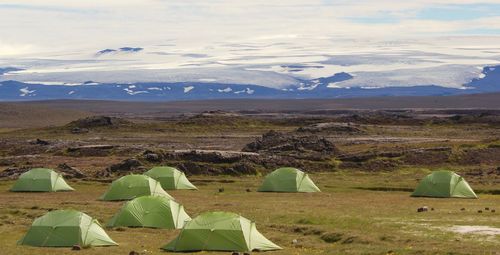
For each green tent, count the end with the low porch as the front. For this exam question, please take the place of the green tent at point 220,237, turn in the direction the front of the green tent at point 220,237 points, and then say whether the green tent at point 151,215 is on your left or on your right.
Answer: on your left

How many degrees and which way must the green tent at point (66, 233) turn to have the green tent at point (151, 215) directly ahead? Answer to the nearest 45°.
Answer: approximately 45° to its left

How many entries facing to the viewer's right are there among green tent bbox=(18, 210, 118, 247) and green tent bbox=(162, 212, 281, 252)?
2

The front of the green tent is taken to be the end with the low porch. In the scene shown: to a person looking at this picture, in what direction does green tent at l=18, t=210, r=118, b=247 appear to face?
facing to the right of the viewer

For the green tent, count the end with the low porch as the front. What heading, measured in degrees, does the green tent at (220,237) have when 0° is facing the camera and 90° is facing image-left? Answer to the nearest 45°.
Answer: approximately 270°

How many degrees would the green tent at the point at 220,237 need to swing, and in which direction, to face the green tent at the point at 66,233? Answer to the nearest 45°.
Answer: approximately 180°
